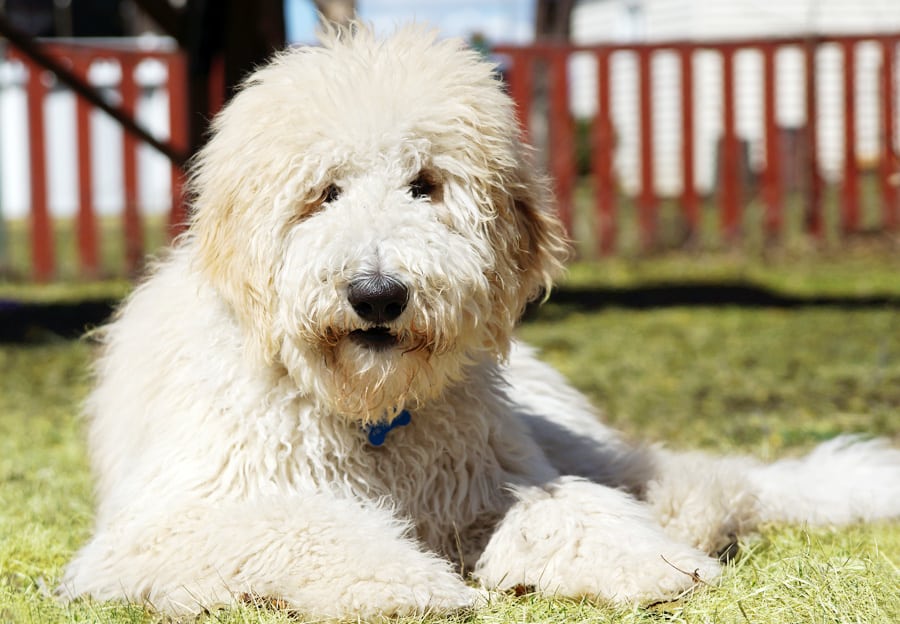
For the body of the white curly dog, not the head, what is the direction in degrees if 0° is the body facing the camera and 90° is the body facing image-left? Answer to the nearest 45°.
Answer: approximately 0°

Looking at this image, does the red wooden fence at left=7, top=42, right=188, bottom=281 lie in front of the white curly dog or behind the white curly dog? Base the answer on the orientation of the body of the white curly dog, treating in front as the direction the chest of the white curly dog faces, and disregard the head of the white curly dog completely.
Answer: behind

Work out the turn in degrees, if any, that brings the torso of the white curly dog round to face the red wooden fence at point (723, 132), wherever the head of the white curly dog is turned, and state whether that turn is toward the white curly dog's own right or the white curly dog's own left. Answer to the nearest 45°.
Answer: approximately 180°
